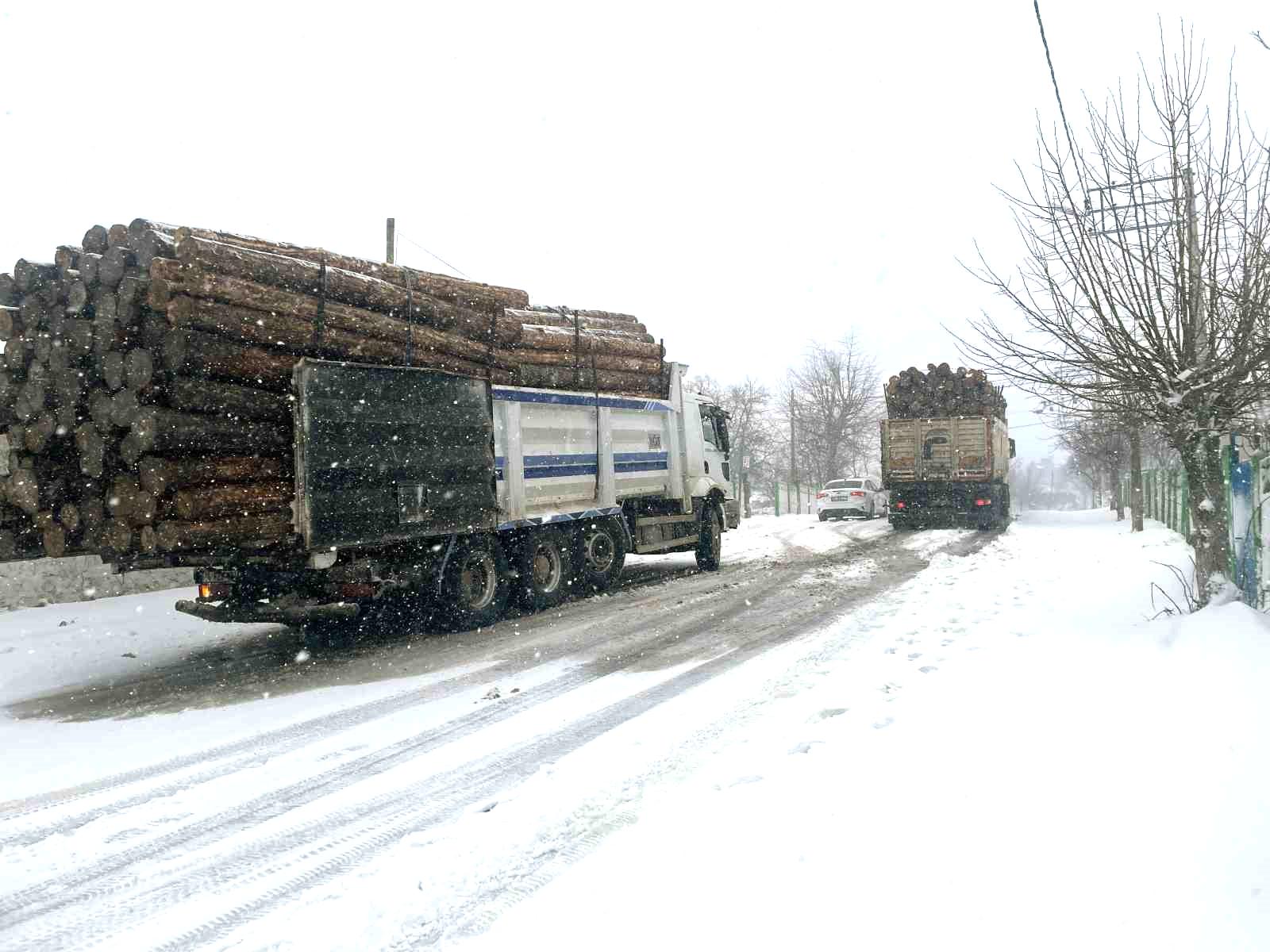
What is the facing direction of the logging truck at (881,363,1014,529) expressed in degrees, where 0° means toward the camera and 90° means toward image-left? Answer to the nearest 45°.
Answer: approximately 180°

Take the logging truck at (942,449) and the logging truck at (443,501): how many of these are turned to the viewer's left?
0

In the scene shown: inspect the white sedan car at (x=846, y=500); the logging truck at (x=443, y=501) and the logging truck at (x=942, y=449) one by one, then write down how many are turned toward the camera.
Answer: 0

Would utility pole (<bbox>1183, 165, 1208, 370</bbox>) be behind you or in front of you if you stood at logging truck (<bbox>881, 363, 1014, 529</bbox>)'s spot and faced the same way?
behind

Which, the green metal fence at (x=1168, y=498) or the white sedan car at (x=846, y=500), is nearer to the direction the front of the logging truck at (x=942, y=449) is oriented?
the white sedan car

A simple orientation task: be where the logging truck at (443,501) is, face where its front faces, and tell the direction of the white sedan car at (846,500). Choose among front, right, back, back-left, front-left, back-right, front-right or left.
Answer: front

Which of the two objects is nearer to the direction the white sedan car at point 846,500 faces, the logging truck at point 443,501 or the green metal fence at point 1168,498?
the green metal fence

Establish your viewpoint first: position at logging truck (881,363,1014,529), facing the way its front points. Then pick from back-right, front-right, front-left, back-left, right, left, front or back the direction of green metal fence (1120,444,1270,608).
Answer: back

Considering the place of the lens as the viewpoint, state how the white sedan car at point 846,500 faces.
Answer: facing away from the viewer and to the right of the viewer

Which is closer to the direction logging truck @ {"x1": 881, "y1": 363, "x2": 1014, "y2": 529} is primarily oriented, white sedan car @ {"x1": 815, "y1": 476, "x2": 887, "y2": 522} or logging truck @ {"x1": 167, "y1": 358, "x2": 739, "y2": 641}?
the white sedan car

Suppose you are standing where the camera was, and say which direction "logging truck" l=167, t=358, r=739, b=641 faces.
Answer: facing away from the viewer and to the right of the viewer
